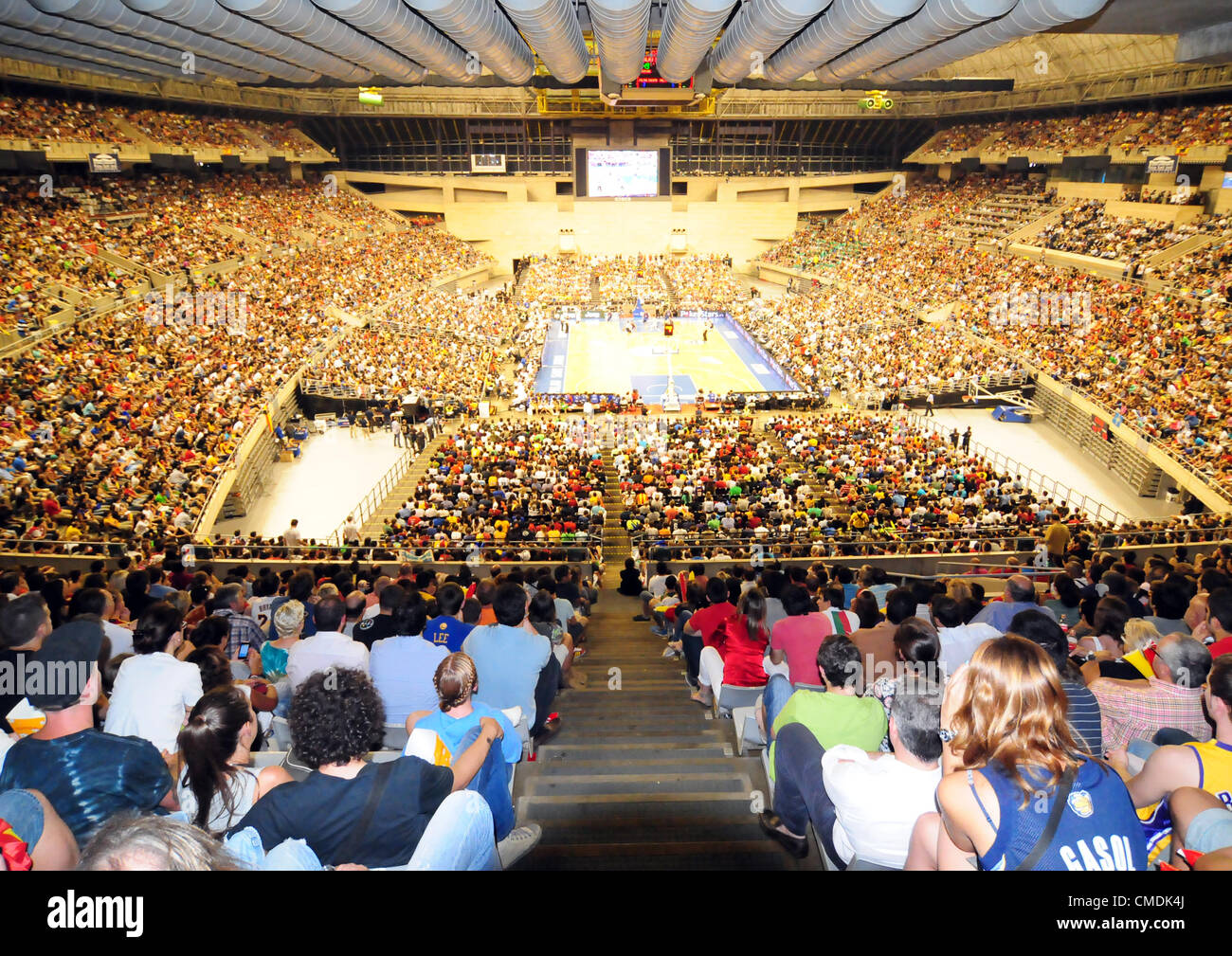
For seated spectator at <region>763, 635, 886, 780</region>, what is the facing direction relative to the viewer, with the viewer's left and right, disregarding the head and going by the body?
facing away from the viewer

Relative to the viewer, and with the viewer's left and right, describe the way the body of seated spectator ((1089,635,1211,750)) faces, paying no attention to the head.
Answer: facing away from the viewer and to the left of the viewer

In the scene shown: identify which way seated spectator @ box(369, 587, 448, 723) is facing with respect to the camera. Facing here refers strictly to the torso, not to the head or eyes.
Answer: away from the camera

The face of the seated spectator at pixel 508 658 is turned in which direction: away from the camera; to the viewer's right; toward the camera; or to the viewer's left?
away from the camera

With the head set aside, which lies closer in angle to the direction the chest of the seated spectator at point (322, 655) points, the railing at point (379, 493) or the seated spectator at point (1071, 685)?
the railing

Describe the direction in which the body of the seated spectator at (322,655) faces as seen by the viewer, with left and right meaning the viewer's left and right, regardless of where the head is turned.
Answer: facing away from the viewer

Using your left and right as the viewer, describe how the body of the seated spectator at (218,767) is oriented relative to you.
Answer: facing away from the viewer and to the right of the viewer

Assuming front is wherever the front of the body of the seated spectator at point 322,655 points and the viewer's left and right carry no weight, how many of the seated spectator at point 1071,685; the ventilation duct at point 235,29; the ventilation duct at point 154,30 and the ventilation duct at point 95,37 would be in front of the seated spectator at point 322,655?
3

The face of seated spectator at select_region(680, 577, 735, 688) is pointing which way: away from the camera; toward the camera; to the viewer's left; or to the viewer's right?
away from the camera

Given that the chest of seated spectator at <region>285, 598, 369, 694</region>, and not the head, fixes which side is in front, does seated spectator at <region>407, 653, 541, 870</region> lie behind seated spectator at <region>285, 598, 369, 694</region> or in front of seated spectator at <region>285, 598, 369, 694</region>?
behind

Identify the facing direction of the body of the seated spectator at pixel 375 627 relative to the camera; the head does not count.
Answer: away from the camera

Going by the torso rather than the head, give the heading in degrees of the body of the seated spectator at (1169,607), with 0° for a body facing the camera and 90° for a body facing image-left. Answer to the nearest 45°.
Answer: approximately 180°

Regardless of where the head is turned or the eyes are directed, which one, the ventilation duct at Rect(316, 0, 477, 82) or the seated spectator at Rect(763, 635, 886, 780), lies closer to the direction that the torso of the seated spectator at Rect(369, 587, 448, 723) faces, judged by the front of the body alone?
the ventilation duct
